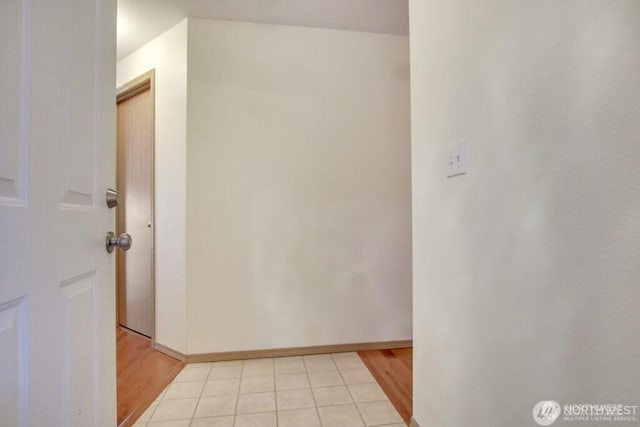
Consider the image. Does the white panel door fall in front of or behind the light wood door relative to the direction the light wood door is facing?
in front
